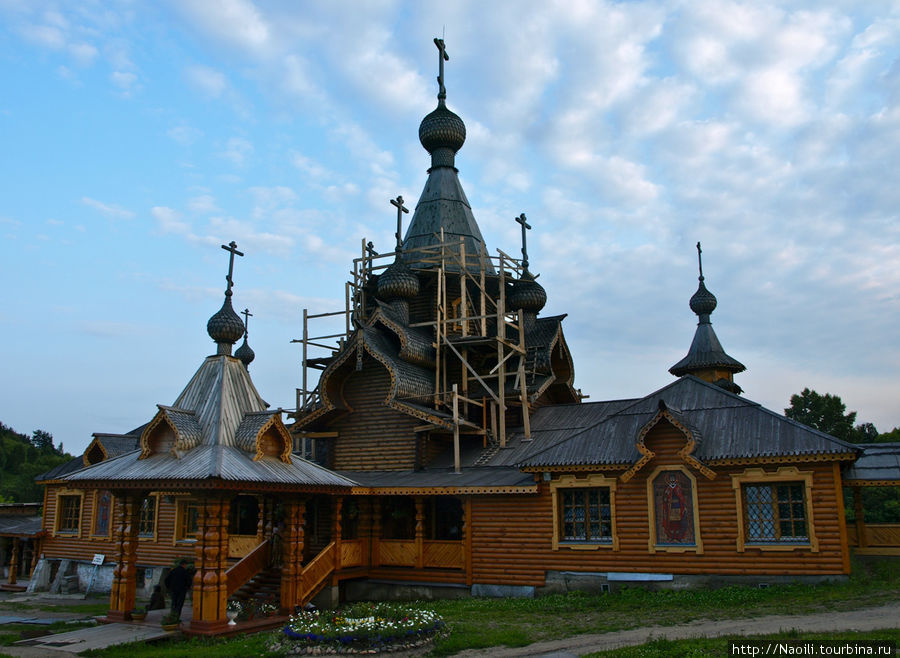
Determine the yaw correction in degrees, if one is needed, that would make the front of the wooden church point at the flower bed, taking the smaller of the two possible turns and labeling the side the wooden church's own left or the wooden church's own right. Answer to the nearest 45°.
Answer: approximately 45° to the wooden church's own left

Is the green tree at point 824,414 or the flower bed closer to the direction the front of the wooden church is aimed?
the flower bed

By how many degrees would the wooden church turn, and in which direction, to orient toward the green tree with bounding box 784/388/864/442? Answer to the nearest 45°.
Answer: approximately 180°

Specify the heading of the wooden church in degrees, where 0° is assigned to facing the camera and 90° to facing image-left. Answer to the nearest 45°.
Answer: approximately 45°
